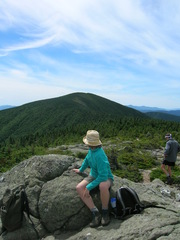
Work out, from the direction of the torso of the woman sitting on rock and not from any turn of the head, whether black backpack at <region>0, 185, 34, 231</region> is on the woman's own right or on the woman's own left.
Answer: on the woman's own right

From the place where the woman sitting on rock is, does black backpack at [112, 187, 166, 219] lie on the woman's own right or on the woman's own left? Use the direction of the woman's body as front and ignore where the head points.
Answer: on the woman's own left
